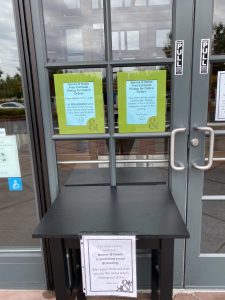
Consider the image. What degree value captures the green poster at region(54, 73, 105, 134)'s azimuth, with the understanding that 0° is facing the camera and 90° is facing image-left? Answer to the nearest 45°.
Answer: approximately 0°

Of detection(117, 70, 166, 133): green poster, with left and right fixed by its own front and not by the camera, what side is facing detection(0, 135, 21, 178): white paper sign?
right

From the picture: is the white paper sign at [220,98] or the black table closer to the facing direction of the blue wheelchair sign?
the black table

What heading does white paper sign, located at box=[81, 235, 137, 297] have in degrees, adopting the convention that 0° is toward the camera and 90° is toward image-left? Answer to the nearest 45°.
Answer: approximately 0°

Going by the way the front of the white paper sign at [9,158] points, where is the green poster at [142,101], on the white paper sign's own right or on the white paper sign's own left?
on the white paper sign's own left
